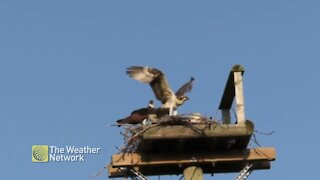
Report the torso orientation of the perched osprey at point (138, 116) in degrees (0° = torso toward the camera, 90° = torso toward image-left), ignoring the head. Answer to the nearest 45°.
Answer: approximately 270°
